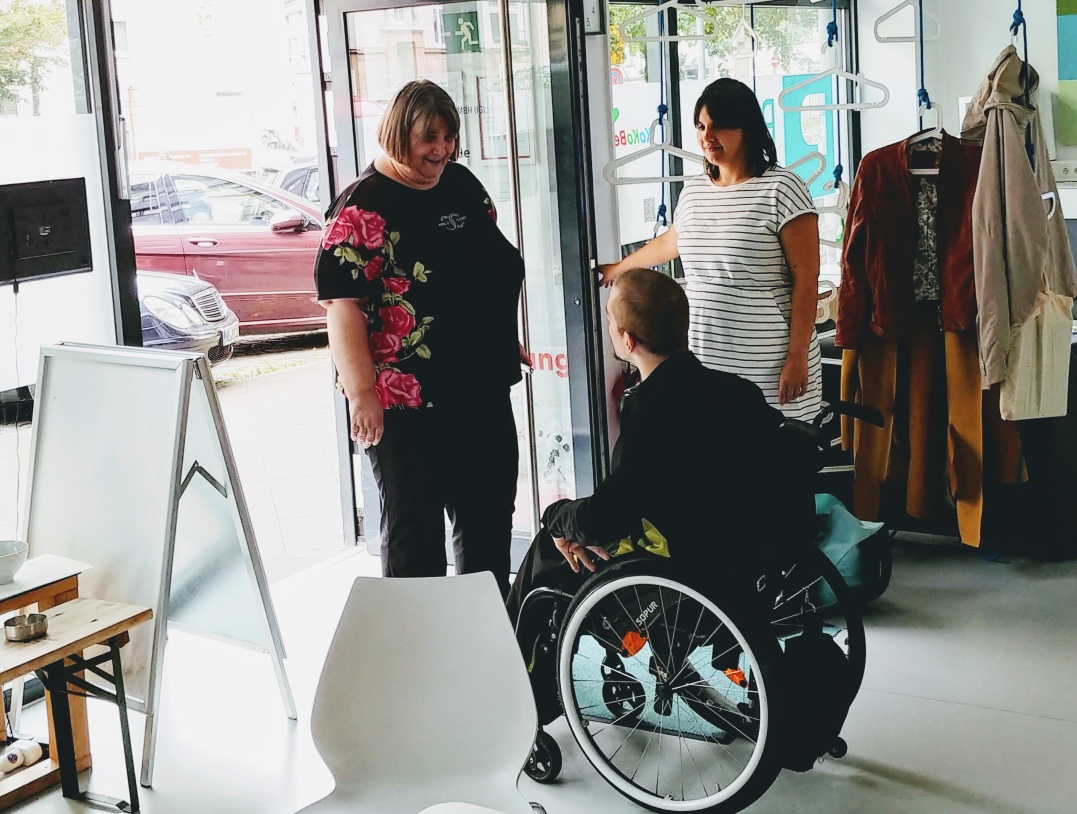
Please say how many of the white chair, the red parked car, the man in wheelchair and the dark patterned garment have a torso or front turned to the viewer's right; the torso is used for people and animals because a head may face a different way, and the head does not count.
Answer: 1

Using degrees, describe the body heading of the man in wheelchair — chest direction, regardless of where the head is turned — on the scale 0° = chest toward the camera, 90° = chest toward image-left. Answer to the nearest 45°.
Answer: approximately 135°

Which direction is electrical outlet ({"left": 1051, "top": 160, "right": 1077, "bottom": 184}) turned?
toward the camera

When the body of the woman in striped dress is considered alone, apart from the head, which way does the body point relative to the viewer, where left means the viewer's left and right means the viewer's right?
facing the viewer and to the left of the viewer

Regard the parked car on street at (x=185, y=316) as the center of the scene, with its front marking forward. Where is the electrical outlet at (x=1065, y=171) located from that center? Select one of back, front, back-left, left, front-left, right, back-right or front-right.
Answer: front

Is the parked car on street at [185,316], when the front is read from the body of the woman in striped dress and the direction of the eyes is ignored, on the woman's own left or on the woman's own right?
on the woman's own right

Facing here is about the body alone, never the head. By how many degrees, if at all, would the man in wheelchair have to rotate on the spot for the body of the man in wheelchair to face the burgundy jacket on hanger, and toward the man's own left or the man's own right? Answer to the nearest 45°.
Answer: approximately 90° to the man's own right

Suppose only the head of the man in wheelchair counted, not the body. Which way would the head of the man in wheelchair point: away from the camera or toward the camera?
away from the camera

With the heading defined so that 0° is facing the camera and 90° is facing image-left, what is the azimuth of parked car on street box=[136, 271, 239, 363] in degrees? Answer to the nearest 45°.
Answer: approximately 315°

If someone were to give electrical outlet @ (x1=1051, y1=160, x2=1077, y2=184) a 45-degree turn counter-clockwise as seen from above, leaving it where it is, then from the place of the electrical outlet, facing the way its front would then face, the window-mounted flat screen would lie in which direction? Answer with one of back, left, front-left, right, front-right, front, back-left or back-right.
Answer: right

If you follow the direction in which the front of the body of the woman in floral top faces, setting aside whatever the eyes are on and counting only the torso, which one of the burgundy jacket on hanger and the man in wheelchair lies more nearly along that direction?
the man in wheelchair

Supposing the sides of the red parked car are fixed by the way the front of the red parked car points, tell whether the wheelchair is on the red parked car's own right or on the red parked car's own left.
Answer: on the red parked car's own right

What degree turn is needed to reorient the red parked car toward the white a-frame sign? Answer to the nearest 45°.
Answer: approximately 90° to its right

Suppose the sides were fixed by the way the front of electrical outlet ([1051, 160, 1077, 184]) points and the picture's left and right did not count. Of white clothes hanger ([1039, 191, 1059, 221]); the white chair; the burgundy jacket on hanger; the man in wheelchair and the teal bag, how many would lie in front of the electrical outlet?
5
